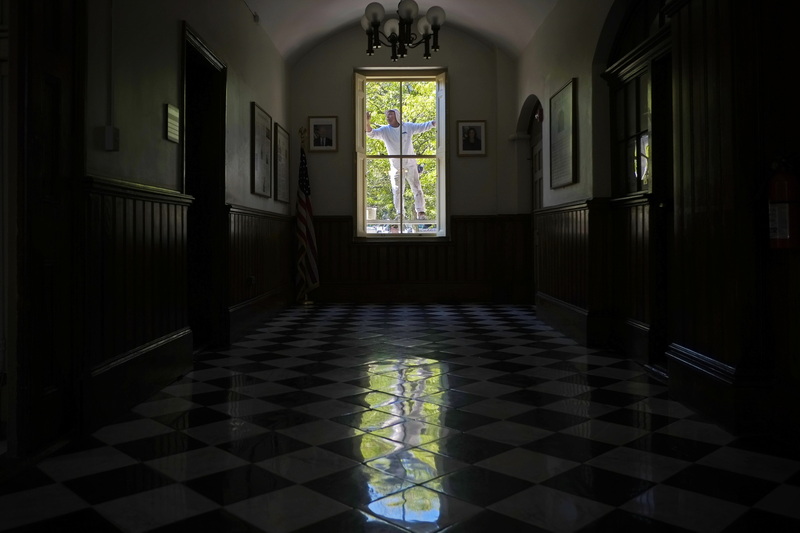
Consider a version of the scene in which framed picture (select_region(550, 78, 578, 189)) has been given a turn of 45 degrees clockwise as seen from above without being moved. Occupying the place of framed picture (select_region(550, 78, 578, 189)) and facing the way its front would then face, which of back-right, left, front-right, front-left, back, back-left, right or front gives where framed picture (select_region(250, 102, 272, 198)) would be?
front-left

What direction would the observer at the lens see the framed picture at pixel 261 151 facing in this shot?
facing to the right of the viewer

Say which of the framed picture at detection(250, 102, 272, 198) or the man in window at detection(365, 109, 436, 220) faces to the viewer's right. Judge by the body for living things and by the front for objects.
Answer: the framed picture

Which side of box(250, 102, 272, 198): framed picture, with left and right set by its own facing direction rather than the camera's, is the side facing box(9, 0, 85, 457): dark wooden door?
right

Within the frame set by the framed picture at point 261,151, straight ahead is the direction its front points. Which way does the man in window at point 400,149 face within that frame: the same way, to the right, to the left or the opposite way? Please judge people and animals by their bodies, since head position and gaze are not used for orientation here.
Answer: to the right

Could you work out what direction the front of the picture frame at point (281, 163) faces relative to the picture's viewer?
facing to the right of the viewer

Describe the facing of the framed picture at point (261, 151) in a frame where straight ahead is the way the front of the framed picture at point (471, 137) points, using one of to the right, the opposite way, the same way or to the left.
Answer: to the left

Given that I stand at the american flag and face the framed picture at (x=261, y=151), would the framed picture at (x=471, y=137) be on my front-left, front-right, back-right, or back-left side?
back-left

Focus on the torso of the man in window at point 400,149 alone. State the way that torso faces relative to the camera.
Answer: toward the camera

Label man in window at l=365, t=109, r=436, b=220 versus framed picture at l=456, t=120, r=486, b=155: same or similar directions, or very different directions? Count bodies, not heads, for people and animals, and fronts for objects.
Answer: same or similar directions

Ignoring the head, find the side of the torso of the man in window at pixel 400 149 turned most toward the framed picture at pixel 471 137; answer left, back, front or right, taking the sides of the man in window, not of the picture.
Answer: left

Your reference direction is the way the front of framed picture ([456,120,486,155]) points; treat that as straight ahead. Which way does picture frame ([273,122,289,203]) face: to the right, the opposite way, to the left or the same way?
to the left

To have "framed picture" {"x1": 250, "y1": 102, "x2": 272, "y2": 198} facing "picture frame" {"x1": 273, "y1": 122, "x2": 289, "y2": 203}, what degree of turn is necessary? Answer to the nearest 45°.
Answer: approximately 90° to its left

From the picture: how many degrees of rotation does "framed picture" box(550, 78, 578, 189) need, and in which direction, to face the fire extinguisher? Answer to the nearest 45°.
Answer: approximately 90° to its left

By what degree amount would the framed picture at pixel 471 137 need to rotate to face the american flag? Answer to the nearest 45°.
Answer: approximately 90° to its right

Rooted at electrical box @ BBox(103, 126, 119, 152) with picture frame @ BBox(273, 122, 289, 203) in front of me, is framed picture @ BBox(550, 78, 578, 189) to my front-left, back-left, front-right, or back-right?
front-right

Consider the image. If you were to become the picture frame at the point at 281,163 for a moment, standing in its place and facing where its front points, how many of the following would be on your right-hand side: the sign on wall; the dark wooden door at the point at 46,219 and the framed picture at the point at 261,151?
3

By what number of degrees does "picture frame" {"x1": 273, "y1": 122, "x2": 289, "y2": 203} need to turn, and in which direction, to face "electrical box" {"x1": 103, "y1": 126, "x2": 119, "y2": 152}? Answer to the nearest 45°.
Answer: approximately 90° to its right

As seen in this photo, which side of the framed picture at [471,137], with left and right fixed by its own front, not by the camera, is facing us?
front

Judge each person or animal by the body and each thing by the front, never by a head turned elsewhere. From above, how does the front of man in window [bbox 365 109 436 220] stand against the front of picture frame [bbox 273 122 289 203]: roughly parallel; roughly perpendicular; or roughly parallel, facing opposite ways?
roughly perpendicular

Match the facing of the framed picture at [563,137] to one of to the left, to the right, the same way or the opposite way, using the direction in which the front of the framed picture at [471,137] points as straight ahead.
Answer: to the right

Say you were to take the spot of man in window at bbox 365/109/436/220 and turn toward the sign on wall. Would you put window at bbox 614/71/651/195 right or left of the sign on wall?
left
